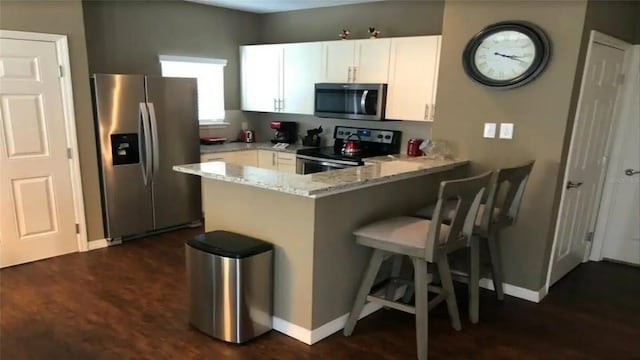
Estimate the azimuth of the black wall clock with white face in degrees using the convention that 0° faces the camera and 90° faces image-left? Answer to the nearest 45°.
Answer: approximately 0°

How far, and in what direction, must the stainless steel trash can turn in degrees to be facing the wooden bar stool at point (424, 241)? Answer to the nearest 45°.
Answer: approximately 135° to its left

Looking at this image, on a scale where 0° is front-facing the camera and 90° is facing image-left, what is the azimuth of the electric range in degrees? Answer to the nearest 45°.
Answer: approximately 45°

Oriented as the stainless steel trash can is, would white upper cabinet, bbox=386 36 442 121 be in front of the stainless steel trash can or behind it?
behind

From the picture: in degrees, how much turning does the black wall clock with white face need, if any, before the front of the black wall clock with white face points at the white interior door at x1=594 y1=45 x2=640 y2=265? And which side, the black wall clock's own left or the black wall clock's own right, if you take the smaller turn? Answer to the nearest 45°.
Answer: approximately 135° to the black wall clock's own left

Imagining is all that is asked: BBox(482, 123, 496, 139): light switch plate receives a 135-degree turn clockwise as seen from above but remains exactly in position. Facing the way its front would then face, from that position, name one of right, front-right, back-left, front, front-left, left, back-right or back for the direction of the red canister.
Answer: front

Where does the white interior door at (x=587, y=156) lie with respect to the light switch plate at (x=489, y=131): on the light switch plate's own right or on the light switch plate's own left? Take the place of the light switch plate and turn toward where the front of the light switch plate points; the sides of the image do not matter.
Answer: on the light switch plate's own left
